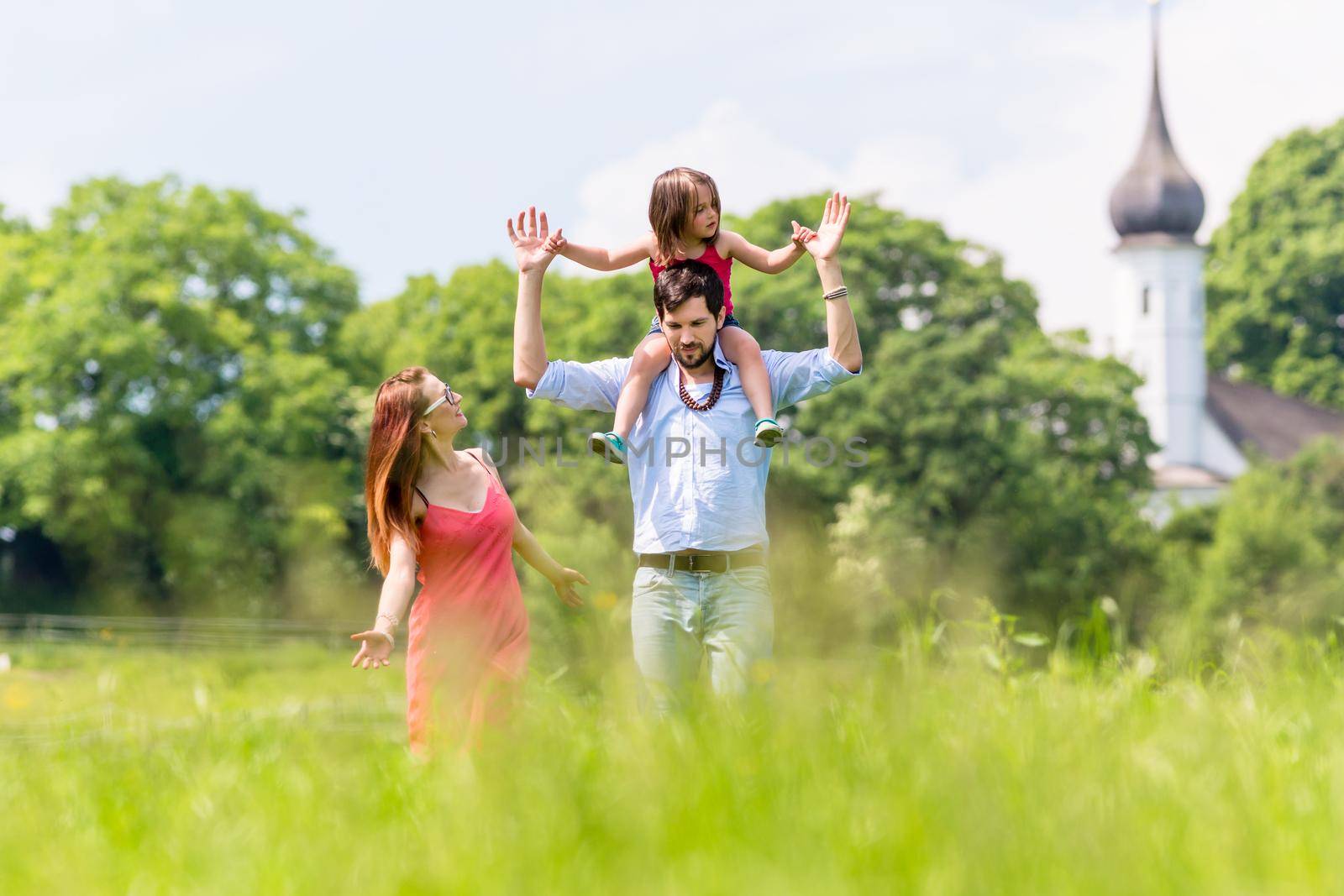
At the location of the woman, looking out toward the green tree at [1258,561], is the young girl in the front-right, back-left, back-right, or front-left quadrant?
front-right

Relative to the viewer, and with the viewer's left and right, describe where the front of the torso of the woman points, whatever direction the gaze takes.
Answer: facing the viewer and to the right of the viewer

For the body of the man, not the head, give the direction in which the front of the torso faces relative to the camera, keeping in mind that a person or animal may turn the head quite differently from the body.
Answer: toward the camera

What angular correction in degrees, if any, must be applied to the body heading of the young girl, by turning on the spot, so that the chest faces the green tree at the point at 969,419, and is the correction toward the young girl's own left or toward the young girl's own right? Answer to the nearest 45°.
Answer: approximately 180°

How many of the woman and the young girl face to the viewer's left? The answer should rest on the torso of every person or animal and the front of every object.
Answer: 0

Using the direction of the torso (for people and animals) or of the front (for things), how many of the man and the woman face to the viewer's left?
0

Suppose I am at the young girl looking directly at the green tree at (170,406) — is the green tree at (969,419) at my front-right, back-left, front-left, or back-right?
front-right

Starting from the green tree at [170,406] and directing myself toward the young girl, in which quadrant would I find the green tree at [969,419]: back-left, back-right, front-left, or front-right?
front-left

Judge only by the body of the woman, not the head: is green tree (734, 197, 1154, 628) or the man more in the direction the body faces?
the man

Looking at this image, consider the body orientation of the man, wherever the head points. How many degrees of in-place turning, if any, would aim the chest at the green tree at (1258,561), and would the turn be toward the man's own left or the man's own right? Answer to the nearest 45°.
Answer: approximately 135° to the man's own left

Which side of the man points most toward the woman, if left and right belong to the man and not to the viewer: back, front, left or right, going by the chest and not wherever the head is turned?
right

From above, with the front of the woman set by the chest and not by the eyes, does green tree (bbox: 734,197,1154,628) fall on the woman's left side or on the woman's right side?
on the woman's left side

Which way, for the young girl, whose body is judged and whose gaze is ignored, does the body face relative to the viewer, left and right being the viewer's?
facing the viewer

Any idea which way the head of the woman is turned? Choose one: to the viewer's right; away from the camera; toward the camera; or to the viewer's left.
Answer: to the viewer's right

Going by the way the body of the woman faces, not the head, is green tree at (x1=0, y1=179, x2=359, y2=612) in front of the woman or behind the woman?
behind

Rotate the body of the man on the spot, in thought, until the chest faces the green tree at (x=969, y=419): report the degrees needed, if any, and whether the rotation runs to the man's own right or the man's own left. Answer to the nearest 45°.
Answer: approximately 180°

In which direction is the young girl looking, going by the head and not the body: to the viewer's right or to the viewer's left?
to the viewer's right
